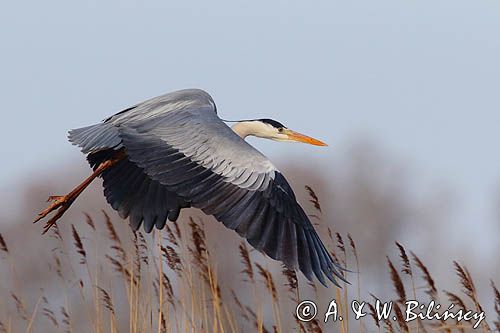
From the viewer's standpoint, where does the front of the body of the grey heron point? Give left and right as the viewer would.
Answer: facing to the right of the viewer
